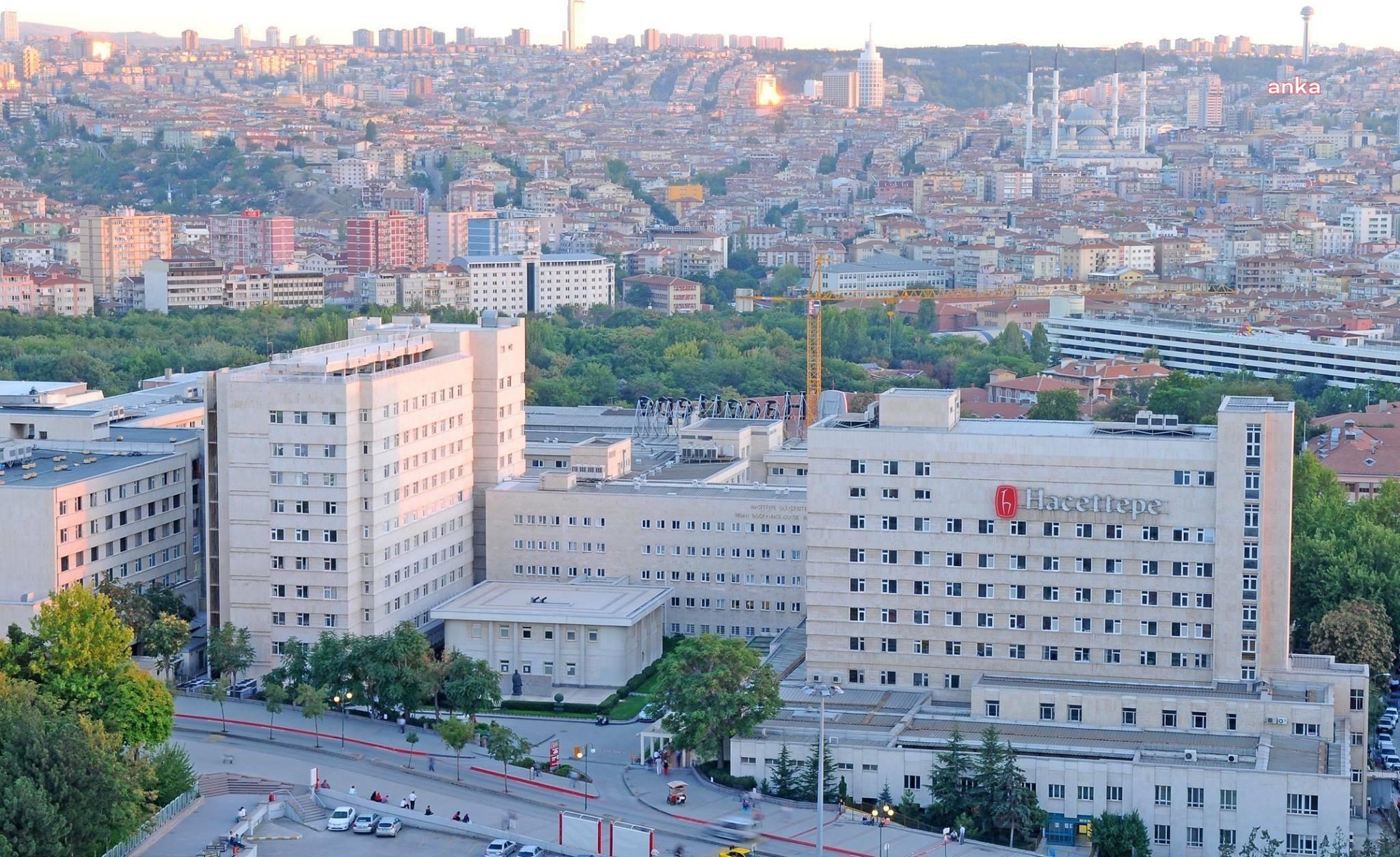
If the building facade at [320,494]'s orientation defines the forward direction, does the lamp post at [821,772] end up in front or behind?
in front

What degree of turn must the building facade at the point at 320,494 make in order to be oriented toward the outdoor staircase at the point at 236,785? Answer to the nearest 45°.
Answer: approximately 45° to its right

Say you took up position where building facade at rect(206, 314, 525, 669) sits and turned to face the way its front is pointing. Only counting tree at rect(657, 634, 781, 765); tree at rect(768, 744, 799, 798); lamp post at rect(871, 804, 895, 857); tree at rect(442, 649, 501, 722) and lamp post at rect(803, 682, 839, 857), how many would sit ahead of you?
5

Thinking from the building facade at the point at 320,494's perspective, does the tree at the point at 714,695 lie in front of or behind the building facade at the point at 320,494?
in front

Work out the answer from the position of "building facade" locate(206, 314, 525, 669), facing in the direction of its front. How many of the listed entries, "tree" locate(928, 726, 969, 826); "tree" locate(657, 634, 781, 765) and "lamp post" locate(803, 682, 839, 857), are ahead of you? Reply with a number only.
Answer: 3

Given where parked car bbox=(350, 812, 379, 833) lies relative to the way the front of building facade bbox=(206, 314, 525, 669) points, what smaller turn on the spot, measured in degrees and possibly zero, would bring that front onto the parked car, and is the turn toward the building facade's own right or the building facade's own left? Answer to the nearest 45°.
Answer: approximately 45° to the building facade's own right

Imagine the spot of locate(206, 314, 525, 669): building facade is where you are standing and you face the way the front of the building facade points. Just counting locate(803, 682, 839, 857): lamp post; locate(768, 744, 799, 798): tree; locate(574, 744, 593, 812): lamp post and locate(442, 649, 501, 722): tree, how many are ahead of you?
4

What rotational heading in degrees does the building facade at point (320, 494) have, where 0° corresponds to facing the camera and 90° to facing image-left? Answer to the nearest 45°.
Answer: approximately 315°
